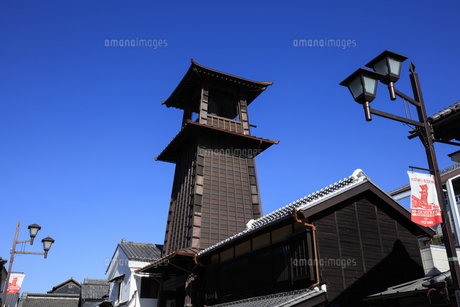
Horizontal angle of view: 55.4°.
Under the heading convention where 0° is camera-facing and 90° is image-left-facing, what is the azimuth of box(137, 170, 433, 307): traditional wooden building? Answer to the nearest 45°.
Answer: approximately 45°

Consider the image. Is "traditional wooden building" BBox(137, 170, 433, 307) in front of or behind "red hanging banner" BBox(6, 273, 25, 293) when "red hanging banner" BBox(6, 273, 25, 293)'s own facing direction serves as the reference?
in front

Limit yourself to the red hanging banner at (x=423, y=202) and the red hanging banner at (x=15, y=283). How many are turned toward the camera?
2

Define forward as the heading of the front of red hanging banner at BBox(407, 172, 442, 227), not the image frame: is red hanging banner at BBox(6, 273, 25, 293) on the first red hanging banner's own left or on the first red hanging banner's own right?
on the first red hanging banner's own right

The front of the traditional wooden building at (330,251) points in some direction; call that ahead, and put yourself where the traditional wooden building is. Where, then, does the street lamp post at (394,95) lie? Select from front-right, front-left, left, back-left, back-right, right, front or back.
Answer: front-left

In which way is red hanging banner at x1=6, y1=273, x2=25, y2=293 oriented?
toward the camera

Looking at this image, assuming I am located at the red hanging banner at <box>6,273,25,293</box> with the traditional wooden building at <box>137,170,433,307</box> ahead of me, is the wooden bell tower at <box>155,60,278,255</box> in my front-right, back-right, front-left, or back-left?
front-left

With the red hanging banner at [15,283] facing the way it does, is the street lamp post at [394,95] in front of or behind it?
in front

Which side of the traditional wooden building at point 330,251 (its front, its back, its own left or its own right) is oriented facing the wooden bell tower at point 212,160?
right

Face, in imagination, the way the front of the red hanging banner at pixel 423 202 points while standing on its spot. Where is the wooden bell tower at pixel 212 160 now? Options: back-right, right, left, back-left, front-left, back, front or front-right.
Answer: back-right

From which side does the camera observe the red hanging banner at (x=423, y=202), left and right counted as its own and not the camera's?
front

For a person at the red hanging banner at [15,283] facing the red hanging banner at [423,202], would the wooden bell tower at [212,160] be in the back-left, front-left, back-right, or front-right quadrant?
front-left

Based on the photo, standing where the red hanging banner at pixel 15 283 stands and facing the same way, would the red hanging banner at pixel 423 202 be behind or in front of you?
in front
